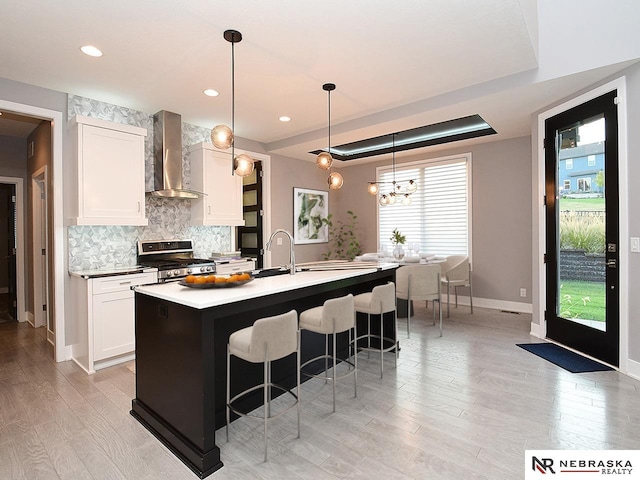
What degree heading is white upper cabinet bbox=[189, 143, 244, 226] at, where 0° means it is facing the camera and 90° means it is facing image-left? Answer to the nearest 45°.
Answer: approximately 315°

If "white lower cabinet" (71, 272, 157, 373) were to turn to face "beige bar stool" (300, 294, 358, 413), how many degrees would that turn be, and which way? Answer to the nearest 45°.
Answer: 0° — it already faces it

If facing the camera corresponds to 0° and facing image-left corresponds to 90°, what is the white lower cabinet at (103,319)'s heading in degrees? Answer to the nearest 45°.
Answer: approximately 315°

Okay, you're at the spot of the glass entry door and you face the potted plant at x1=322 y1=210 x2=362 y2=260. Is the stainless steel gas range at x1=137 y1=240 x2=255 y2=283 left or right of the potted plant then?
left

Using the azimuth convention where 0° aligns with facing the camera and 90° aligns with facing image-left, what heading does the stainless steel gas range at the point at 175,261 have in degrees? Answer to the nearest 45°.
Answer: approximately 315°

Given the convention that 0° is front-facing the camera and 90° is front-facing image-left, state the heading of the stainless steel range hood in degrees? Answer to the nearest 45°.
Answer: approximately 315°
